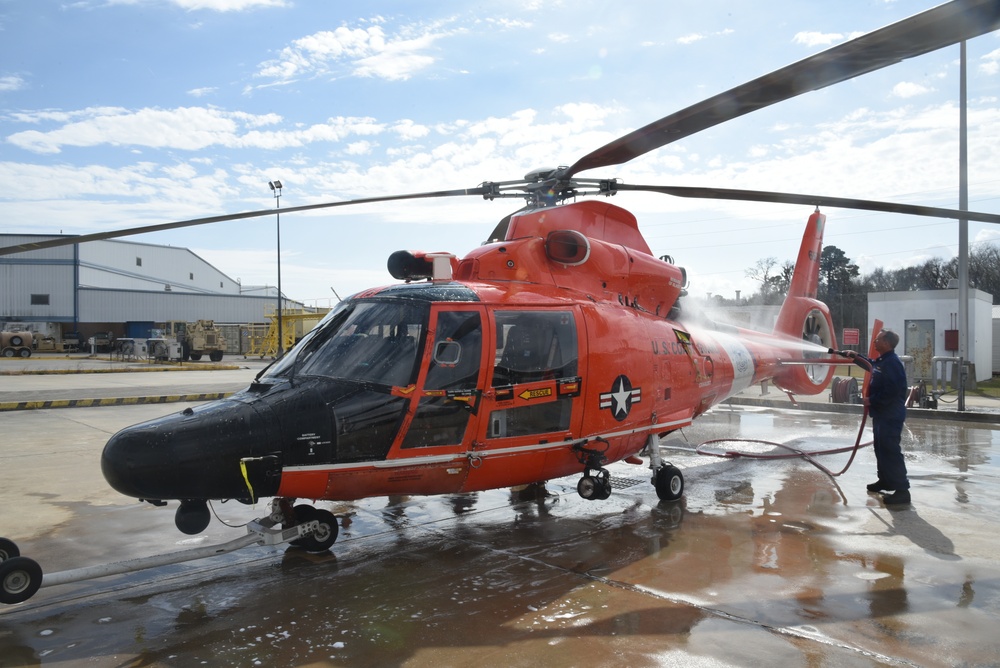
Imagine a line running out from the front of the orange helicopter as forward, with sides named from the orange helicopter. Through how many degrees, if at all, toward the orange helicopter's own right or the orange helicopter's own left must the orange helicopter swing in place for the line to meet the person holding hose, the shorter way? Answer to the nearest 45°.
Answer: approximately 180°

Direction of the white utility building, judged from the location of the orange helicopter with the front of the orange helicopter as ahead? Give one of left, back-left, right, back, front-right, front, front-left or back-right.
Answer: back

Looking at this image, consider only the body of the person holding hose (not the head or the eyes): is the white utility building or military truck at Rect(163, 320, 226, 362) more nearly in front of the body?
the military truck

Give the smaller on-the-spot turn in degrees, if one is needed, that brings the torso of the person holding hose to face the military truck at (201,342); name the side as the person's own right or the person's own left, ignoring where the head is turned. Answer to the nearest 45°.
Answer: approximately 45° to the person's own right

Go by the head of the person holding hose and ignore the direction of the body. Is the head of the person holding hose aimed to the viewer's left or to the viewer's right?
to the viewer's left

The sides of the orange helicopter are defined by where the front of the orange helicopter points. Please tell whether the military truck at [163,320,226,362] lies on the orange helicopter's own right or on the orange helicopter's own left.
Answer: on the orange helicopter's own right

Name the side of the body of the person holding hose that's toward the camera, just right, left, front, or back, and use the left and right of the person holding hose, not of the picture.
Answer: left

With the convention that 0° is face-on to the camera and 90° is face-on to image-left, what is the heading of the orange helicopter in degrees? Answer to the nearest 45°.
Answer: approximately 45°

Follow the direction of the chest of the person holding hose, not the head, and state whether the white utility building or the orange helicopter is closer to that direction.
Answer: the orange helicopter

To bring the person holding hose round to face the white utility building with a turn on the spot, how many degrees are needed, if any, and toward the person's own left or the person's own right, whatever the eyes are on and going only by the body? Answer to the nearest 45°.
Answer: approximately 90° to the person's own right
